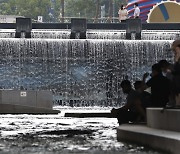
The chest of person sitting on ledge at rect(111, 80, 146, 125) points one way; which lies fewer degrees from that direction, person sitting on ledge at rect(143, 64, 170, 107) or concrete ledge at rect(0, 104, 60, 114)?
the concrete ledge

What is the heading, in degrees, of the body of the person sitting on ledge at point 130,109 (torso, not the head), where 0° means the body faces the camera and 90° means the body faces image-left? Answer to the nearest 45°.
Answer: approximately 90°
